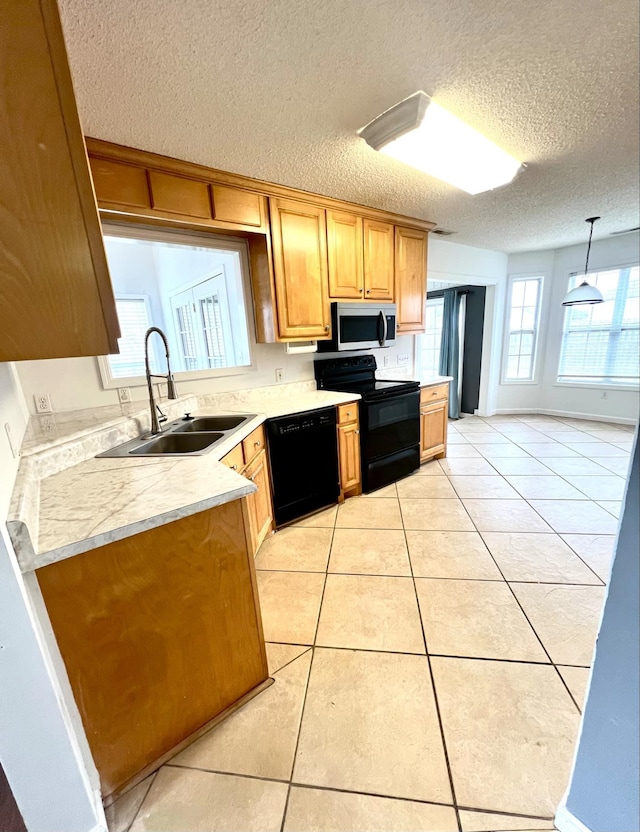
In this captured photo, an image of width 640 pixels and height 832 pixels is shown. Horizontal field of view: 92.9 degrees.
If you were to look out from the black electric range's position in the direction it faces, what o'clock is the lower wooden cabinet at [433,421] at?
The lower wooden cabinet is roughly at 9 o'clock from the black electric range.

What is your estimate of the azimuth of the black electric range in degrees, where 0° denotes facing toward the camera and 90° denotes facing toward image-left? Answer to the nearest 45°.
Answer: approximately 315°

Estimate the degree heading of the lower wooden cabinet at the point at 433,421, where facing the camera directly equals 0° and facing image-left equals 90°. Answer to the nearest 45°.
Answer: approximately 315°

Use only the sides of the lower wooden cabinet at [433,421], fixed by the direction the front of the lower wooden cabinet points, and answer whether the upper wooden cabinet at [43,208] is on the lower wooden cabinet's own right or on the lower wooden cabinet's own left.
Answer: on the lower wooden cabinet's own right

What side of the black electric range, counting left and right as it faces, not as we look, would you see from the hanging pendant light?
left

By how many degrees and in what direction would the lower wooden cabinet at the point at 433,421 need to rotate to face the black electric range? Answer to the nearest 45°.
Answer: approximately 90° to its right

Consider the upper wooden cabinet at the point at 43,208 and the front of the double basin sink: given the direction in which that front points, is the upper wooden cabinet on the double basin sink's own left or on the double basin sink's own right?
on the double basin sink's own right

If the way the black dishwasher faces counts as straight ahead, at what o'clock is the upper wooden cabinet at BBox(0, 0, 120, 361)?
The upper wooden cabinet is roughly at 2 o'clock from the black dishwasher.

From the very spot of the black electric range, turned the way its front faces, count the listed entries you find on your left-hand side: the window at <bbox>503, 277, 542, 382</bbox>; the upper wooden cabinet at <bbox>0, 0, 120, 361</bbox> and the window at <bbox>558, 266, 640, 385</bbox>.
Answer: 2

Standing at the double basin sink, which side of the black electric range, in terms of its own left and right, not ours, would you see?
right
